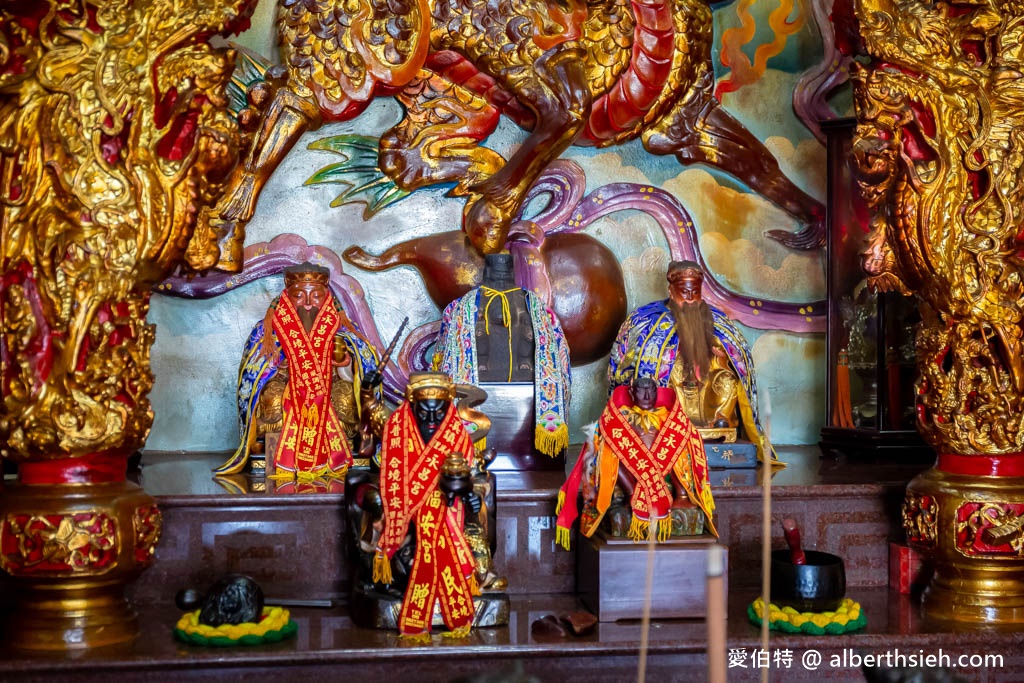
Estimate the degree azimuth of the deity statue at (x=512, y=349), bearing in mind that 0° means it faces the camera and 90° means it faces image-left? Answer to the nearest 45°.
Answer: approximately 0°

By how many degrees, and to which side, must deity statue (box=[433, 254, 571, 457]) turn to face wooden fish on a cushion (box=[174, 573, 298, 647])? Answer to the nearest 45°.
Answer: approximately 45° to its right

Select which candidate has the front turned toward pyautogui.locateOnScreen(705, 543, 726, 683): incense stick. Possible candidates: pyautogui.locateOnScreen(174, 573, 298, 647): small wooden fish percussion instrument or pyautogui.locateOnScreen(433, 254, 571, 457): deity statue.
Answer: the deity statue

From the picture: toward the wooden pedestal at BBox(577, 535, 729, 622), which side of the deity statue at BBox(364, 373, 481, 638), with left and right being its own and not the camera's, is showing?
left

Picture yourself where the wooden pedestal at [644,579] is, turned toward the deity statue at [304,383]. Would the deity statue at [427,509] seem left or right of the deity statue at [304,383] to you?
left

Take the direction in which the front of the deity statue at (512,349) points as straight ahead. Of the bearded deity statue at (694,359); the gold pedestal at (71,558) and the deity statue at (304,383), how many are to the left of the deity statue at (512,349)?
1

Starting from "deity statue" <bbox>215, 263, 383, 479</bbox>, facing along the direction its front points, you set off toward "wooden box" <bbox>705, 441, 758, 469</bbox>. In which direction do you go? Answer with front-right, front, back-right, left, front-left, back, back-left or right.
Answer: left
